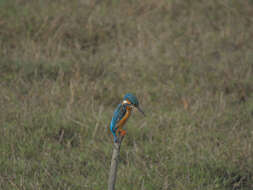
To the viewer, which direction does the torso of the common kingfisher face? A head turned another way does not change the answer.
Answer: to the viewer's right
